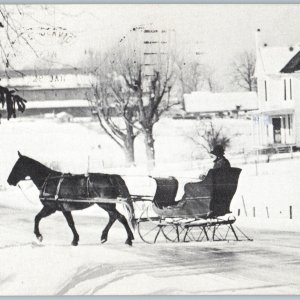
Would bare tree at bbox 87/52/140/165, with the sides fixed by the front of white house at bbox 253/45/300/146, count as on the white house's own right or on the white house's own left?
on the white house's own right

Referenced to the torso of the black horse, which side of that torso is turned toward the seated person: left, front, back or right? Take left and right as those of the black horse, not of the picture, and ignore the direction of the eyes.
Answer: back

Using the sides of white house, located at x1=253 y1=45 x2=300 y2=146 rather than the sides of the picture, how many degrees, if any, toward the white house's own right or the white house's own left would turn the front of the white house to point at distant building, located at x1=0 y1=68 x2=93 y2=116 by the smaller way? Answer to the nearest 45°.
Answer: approximately 90° to the white house's own right

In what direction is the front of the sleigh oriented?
to the viewer's left

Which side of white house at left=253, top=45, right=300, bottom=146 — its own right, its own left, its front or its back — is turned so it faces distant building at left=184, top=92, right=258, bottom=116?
right

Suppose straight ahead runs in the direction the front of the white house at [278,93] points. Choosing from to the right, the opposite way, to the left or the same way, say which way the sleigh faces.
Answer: to the right

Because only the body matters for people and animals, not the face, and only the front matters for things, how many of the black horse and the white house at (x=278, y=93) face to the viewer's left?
1

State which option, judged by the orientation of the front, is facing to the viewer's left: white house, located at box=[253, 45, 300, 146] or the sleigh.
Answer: the sleigh

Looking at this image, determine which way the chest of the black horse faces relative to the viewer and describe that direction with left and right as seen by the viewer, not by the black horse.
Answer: facing to the left of the viewer
